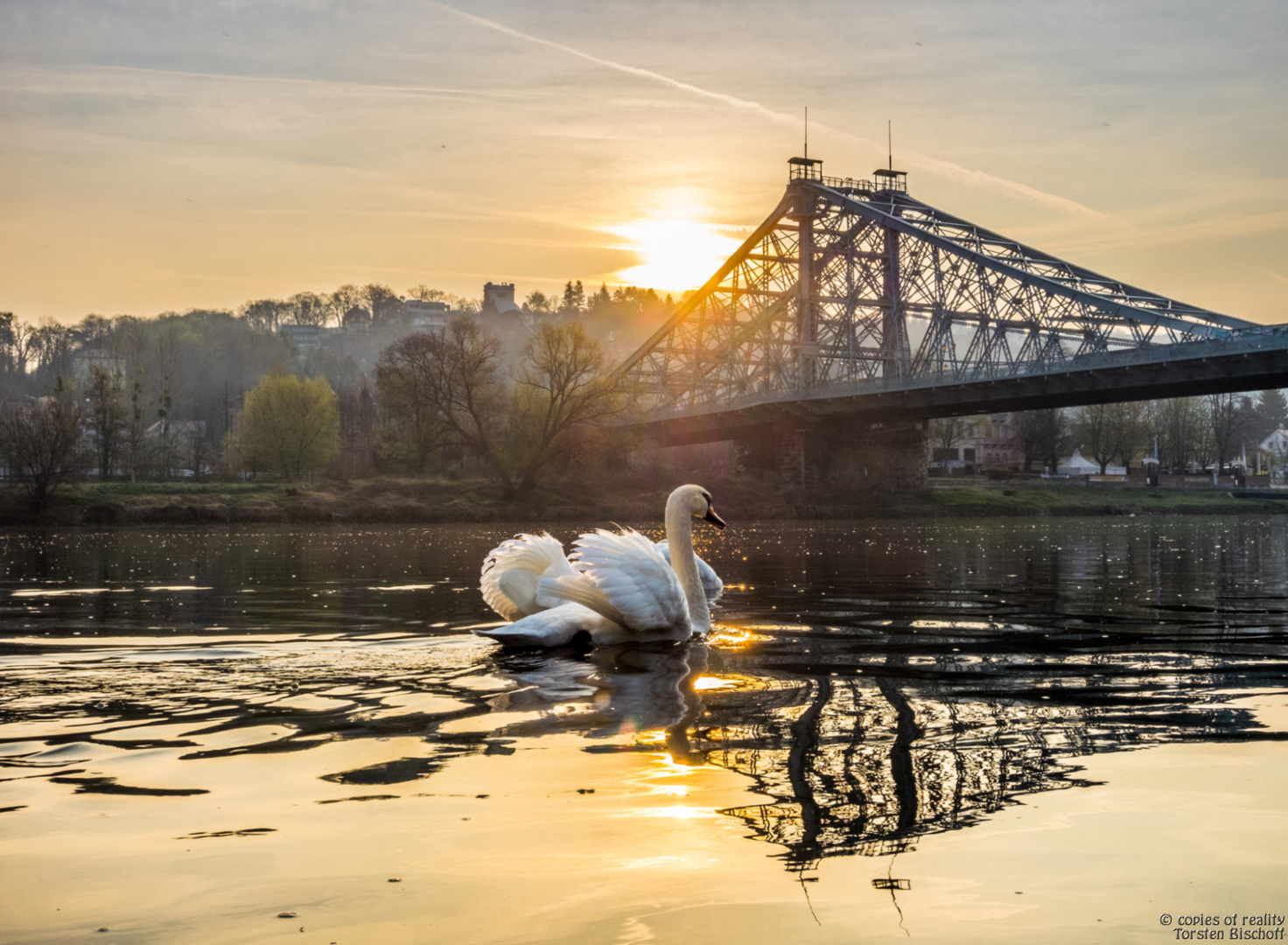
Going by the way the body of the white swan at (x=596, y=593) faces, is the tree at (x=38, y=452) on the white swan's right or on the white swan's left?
on the white swan's left

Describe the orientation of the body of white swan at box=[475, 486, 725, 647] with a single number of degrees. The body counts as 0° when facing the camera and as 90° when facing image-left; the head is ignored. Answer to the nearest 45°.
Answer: approximately 270°
